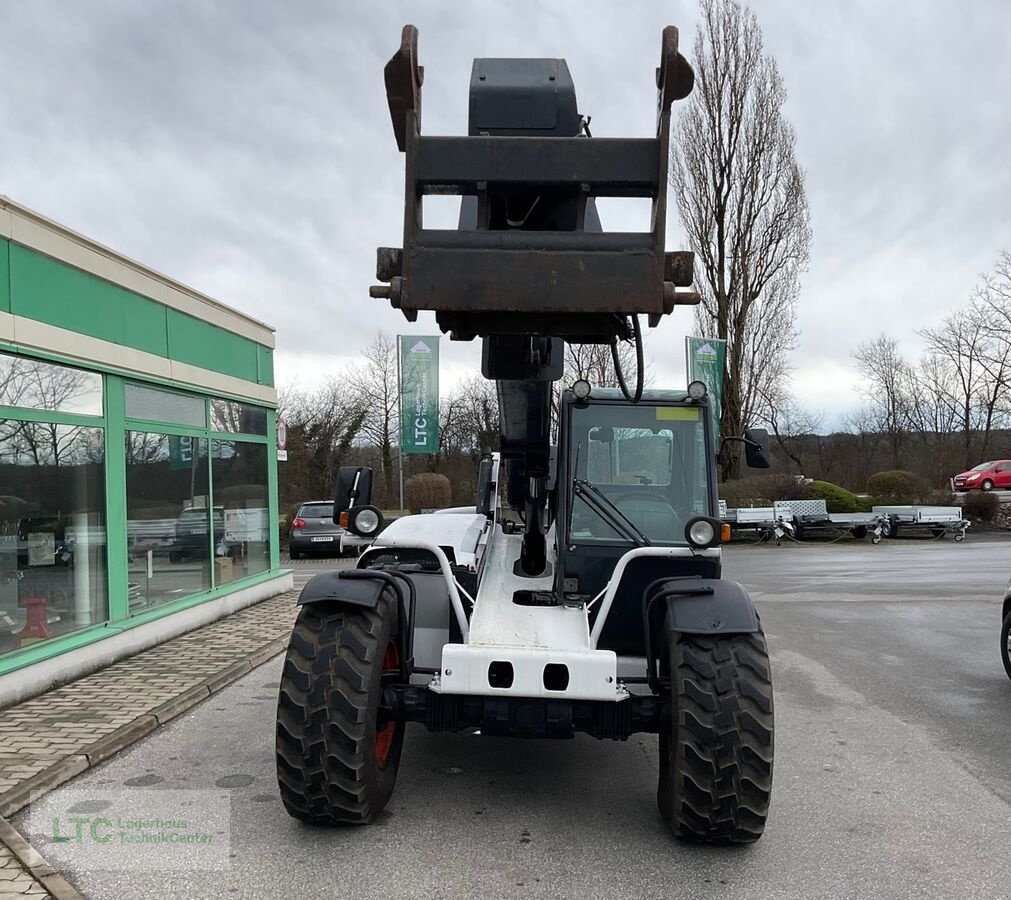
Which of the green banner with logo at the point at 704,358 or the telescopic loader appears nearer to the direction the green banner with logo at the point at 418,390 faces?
the telescopic loader

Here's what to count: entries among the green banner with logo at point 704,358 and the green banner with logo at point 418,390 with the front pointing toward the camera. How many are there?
2

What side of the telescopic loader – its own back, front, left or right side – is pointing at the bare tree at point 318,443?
back

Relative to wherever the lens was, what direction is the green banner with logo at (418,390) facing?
facing the viewer

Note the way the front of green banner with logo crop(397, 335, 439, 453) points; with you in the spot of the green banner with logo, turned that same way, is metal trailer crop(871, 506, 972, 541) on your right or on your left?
on your left

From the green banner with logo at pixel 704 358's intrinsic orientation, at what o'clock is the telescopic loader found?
The telescopic loader is roughly at 12 o'clock from the green banner with logo.

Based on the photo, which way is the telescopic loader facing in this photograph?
toward the camera

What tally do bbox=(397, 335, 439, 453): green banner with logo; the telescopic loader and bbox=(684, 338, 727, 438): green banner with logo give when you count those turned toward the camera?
3

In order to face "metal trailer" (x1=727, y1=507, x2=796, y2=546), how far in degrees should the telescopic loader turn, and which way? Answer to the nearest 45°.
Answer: approximately 180°

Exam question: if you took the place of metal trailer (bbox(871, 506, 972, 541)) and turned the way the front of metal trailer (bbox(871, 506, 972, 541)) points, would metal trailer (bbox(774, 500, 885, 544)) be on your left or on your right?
on your right

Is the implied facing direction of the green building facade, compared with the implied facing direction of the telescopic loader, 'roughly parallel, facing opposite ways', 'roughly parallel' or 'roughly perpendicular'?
roughly perpendicular

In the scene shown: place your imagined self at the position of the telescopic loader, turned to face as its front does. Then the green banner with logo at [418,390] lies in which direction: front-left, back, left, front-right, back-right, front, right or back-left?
back

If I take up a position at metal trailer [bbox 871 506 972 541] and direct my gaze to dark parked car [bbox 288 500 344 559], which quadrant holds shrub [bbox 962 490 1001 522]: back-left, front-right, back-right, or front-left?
back-right

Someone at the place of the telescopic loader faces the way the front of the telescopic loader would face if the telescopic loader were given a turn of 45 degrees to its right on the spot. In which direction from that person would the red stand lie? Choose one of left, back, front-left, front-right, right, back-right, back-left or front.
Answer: right

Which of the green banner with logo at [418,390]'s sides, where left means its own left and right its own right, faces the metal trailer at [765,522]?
left
